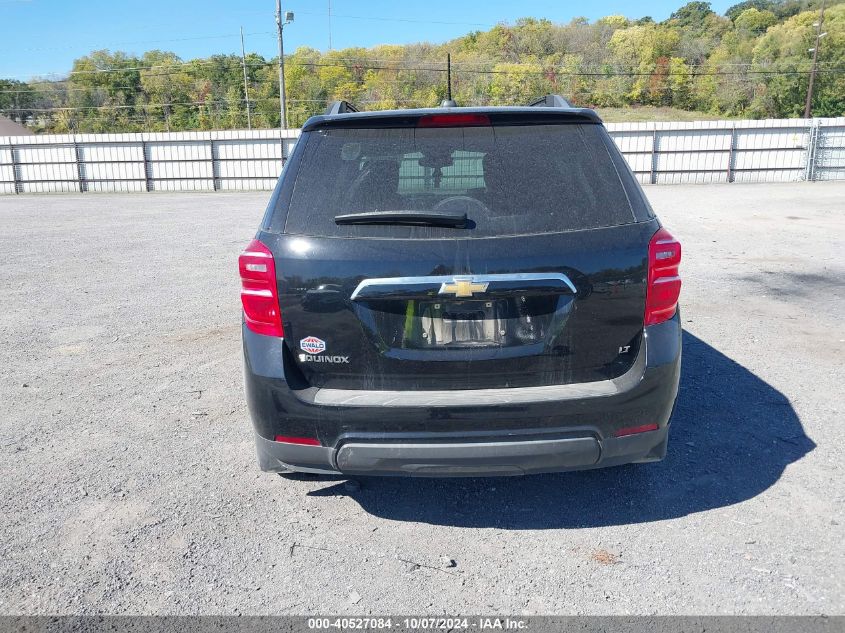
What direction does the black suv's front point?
away from the camera

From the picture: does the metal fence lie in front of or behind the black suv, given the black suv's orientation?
in front
